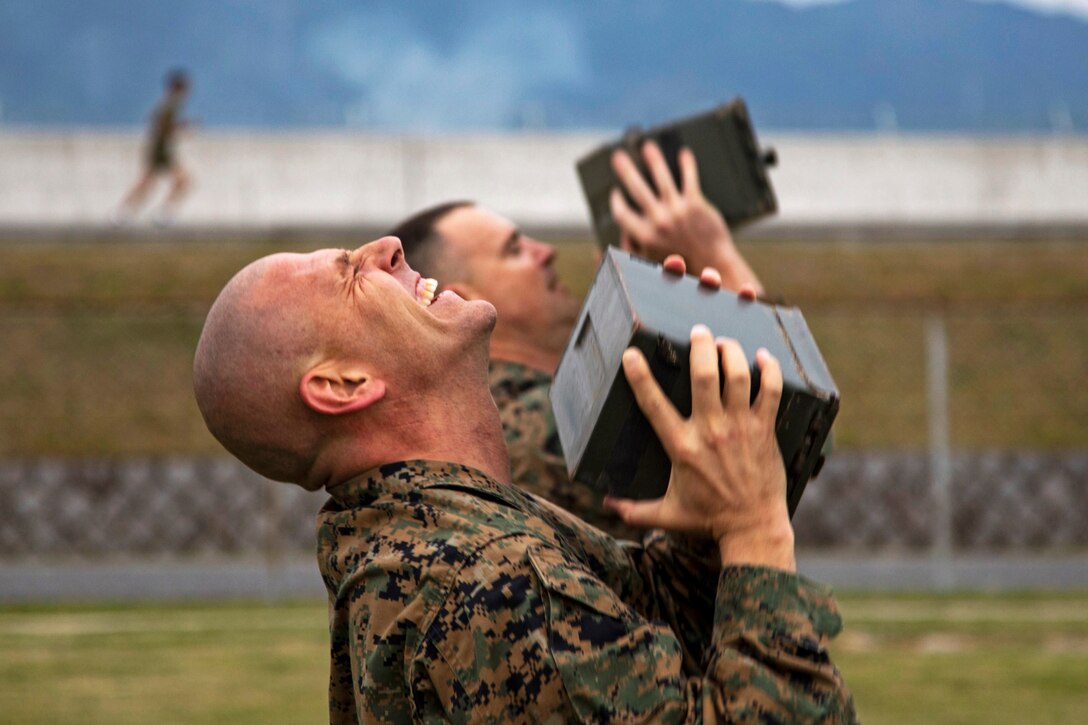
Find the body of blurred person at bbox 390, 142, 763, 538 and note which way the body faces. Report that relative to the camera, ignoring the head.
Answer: to the viewer's right

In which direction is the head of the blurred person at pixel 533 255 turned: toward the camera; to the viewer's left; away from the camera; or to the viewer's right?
to the viewer's right

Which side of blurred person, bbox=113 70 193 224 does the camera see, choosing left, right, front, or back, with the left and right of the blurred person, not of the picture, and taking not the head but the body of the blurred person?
right

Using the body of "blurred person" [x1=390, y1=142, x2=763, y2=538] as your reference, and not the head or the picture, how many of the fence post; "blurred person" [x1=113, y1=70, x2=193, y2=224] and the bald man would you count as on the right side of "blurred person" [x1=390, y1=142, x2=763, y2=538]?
1

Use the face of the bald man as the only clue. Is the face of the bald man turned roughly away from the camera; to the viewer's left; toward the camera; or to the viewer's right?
to the viewer's right

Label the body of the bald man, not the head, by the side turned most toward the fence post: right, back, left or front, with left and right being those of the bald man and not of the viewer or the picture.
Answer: left

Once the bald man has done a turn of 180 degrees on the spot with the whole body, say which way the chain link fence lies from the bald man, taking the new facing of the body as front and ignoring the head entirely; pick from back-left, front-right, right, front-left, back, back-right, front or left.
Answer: right

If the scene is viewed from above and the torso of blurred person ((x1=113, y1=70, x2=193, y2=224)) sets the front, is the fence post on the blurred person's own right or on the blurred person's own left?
on the blurred person's own right

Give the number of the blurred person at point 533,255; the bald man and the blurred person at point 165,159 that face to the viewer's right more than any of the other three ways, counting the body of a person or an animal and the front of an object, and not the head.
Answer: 3

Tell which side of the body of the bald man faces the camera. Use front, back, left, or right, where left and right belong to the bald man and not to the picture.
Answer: right

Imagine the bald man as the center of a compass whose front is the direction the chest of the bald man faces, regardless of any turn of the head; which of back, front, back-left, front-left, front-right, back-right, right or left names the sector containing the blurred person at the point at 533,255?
left
